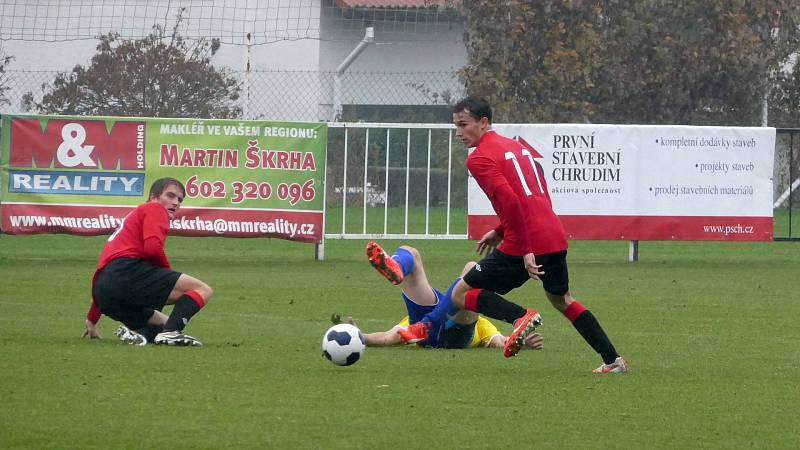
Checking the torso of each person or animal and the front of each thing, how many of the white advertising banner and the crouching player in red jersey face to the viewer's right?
1

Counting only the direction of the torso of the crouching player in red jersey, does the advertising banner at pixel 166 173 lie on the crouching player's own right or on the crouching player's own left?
on the crouching player's own left

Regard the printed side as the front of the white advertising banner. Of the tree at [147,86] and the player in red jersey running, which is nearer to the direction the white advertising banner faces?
the player in red jersey running

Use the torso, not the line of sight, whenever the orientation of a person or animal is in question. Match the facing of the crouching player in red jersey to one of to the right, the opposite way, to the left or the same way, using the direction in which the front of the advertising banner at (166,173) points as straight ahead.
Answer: to the left

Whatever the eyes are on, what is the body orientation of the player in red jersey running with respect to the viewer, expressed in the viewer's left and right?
facing away from the viewer and to the left of the viewer

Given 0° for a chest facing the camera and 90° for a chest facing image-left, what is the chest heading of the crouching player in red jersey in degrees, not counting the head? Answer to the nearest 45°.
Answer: approximately 270°

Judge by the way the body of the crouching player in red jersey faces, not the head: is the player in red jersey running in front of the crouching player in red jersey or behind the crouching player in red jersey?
in front

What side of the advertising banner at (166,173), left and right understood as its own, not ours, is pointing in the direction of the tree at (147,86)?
back
